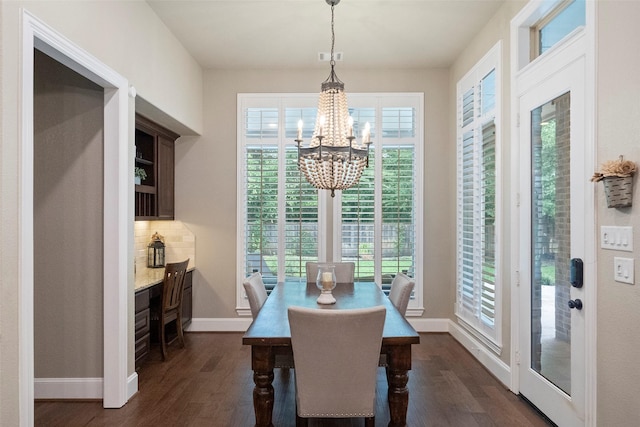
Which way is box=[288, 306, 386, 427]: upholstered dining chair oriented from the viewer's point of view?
away from the camera

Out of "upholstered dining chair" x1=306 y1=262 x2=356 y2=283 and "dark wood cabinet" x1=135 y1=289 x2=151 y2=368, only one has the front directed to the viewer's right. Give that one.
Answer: the dark wood cabinet

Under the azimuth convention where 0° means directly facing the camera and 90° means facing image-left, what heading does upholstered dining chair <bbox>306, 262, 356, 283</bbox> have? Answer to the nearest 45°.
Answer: approximately 0°

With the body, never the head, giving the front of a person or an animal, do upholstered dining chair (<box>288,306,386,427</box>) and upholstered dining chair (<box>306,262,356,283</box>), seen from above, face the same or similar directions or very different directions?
very different directions

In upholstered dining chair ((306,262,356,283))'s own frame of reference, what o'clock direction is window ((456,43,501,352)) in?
The window is roughly at 9 o'clock from the upholstered dining chair.

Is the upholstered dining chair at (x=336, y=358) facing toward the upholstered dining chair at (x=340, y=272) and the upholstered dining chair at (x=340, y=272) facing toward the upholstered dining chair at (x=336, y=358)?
yes

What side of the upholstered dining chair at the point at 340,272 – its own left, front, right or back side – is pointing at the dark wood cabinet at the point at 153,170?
right

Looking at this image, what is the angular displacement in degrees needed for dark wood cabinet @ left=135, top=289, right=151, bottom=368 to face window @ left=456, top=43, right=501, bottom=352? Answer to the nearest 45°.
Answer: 0° — it already faces it

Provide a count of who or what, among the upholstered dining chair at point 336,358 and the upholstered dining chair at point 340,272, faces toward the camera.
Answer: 1

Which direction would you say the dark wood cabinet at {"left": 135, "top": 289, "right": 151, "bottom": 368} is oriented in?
to the viewer's right

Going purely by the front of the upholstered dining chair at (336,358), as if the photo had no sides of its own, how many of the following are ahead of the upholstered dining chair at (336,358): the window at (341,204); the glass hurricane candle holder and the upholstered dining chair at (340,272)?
3
